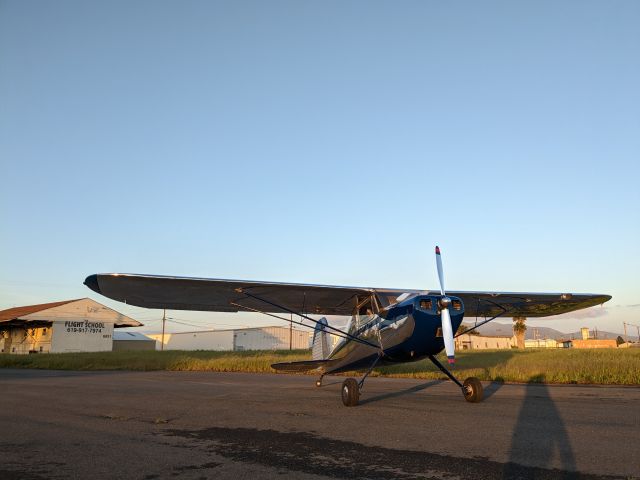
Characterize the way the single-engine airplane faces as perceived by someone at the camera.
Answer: facing the viewer and to the right of the viewer
